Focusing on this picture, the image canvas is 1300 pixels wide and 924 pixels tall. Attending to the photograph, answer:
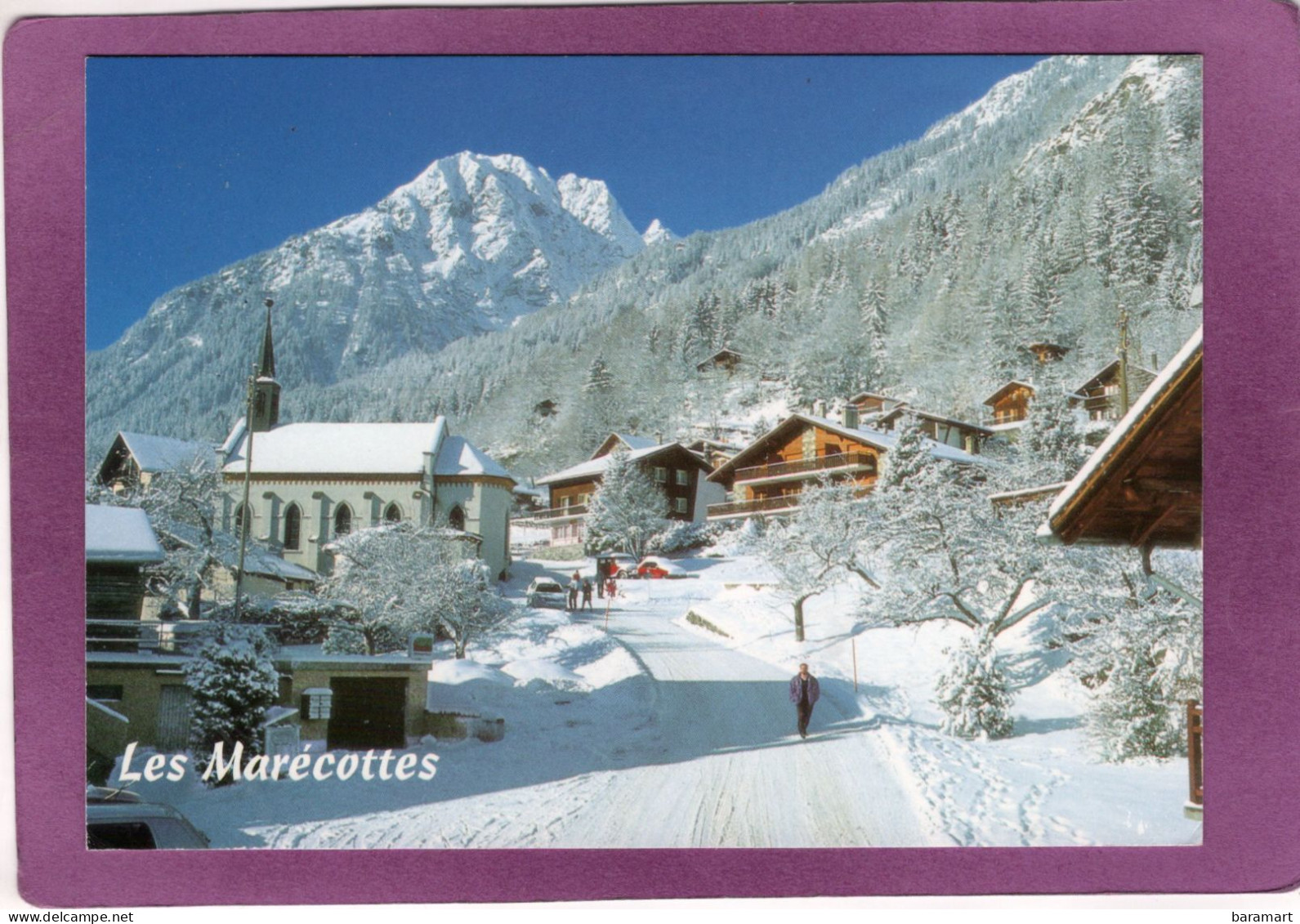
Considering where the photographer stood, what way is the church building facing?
facing to the left of the viewer

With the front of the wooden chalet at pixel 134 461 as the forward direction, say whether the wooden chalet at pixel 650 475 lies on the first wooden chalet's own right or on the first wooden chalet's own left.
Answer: on the first wooden chalet's own left

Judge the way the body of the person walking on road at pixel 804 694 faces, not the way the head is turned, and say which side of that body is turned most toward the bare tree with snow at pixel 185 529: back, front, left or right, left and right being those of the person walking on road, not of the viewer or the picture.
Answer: right

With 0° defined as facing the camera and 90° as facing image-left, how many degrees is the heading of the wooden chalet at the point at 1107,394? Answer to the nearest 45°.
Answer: approximately 45°

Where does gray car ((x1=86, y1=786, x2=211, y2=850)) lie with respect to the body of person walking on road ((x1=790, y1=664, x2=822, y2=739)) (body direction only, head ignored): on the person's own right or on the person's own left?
on the person's own right

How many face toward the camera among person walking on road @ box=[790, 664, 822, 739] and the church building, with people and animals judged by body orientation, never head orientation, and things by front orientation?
1

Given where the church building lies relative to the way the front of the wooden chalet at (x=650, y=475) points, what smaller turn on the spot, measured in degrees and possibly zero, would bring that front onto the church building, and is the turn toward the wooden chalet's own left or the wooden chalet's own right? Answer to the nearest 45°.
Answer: approximately 45° to the wooden chalet's own right

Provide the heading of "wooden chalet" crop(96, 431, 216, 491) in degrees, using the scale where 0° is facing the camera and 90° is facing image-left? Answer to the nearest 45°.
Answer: approximately 45°
